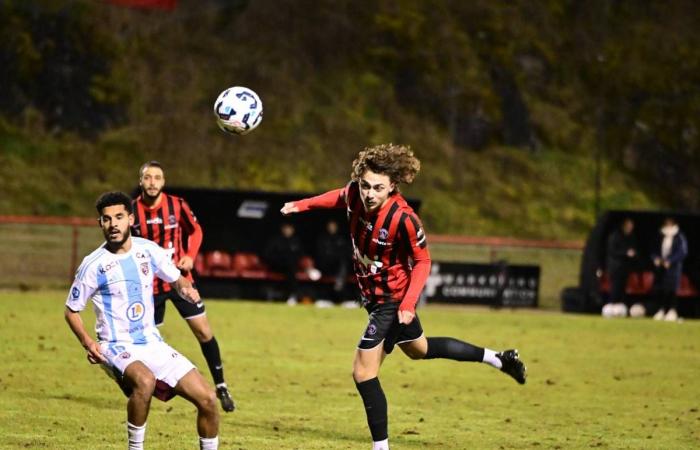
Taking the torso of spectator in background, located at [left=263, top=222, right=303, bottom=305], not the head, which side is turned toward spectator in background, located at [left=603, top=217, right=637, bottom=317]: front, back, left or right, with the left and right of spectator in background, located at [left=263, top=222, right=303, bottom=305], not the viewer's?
left

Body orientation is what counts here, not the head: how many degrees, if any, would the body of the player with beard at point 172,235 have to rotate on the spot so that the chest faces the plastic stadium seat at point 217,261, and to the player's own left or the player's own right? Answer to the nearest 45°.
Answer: approximately 180°

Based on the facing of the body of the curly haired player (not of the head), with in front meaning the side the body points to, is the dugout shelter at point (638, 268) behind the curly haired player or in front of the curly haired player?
behind

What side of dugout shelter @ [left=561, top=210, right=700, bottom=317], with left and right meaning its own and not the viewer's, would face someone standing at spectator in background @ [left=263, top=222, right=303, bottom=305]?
right

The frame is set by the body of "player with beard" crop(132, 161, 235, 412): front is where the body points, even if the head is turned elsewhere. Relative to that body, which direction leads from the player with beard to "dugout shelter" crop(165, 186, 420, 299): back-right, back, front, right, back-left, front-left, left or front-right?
back

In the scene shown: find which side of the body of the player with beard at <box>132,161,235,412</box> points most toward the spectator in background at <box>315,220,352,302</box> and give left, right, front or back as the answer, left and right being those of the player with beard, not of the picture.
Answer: back

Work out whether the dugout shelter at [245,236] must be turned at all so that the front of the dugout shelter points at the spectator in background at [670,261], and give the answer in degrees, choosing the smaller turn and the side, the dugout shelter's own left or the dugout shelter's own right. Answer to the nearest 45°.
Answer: approximately 90° to the dugout shelter's own left

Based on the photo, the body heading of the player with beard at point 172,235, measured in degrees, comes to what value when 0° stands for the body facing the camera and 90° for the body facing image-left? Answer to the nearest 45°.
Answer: approximately 0°

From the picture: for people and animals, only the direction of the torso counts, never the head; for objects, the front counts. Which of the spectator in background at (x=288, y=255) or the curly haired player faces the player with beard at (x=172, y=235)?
the spectator in background

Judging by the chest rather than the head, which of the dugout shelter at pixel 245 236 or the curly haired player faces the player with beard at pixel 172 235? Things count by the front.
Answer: the dugout shelter

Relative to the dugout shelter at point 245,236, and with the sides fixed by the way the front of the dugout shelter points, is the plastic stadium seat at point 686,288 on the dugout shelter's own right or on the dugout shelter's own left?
on the dugout shelter's own left
